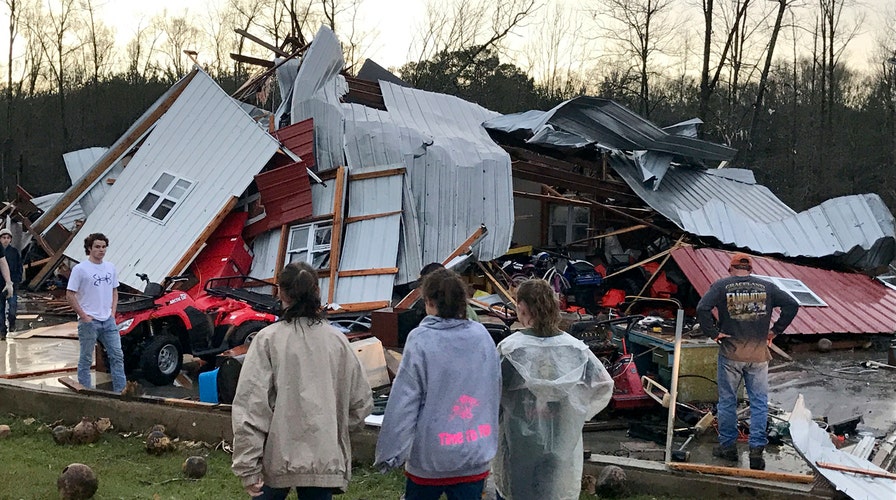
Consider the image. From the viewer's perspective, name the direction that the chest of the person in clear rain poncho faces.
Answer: away from the camera

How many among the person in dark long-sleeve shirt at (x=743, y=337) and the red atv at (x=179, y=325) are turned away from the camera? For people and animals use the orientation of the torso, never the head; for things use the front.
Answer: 1

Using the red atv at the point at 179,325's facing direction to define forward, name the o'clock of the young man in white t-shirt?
The young man in white t-shirt is roughly at 11 o'clock from the red atv.

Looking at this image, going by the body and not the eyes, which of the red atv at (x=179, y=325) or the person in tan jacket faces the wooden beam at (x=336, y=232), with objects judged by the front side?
the person in tan jacket

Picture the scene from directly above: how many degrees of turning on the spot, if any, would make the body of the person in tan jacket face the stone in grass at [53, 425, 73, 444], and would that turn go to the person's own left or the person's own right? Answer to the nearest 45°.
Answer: approximately 45° to the person's own left

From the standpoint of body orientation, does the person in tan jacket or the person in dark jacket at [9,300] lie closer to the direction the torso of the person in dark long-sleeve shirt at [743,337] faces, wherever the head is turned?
the person in dark jacket

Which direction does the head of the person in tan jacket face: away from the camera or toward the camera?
away from the camera

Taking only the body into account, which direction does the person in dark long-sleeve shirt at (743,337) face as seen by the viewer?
away from the camera

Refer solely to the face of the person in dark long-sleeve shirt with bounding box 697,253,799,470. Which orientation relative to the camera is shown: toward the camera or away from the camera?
away from the camera

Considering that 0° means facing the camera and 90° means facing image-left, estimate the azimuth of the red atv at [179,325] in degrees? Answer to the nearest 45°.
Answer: approximately 45°

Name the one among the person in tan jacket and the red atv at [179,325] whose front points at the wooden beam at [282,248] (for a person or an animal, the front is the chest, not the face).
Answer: the person in tan jacket

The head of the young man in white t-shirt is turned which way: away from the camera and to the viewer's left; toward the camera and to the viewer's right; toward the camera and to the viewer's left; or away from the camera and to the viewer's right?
toward the camera and to the viewer's right

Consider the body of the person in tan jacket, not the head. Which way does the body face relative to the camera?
away from the camera

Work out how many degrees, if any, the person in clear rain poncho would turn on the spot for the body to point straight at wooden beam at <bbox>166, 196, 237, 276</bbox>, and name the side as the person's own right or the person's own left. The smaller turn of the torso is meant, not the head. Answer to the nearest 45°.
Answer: approximately 45° to the person's own left
